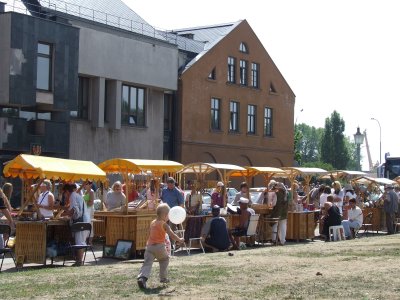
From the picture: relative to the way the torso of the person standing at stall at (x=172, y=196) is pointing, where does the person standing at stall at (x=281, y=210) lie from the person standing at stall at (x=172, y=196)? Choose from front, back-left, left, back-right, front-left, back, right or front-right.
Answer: back-left

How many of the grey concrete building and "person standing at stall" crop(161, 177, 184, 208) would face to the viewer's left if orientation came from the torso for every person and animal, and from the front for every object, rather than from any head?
0

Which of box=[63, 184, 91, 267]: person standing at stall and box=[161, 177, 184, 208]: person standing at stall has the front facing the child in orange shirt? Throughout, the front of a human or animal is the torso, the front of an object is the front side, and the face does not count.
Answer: box=[161, 177, 184, 208]: person standing at stall

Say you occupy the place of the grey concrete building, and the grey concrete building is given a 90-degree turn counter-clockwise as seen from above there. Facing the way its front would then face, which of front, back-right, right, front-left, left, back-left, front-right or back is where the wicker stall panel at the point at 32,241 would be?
back-right

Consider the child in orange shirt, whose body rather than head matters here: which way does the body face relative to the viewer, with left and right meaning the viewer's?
facing away from the viewer and to the right of the viewer

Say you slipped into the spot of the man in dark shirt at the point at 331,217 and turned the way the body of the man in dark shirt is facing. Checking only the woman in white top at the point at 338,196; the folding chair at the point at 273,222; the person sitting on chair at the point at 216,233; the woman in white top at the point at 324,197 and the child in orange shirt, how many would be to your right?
2

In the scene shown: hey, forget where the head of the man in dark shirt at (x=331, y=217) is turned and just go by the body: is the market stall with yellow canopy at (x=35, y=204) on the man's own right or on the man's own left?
on the man's own left

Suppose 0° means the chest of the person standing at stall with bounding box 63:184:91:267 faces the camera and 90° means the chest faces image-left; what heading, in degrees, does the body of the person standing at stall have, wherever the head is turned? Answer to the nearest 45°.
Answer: approximately 90°

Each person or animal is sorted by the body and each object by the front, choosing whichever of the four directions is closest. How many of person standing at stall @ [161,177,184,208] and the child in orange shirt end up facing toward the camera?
1

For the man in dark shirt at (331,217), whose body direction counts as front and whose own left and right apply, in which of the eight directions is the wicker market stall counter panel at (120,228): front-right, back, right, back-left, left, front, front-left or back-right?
front-left
